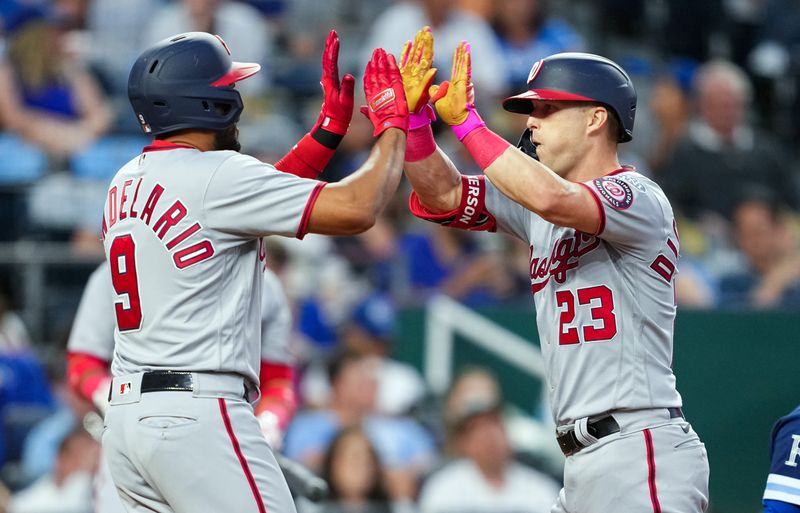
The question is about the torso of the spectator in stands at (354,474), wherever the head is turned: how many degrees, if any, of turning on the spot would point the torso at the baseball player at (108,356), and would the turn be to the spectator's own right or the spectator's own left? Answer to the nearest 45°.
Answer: approximately 45° to the spectator's own right

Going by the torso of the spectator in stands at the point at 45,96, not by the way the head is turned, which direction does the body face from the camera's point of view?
toward the camera

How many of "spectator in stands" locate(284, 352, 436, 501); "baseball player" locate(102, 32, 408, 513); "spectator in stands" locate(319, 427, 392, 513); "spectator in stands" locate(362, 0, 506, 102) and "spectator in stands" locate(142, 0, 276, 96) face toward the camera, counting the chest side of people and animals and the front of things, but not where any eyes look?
4

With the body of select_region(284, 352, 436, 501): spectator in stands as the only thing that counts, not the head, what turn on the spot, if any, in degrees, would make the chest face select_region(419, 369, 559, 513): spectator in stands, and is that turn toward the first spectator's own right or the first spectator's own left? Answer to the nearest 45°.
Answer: approximately 45° to the first spectator's own left

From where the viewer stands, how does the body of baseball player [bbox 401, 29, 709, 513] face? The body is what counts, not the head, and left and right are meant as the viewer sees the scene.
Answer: facing the viewer and to the left of the viewer

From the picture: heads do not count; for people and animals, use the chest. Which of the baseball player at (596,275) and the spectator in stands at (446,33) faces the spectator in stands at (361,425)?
the spectator in stands at (446,33)

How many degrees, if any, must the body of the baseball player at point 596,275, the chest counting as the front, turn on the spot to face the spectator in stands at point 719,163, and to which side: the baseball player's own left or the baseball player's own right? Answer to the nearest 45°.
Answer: approximately 135° to the baseball player's own right

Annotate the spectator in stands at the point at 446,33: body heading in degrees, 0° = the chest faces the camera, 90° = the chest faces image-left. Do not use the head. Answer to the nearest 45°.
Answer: approximately 0°

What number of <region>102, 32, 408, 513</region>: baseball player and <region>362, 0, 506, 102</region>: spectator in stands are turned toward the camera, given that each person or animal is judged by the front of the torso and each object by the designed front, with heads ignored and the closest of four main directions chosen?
1

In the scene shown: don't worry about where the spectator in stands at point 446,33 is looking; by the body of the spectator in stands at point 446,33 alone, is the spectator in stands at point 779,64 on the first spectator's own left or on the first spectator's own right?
on the first spectator's own left

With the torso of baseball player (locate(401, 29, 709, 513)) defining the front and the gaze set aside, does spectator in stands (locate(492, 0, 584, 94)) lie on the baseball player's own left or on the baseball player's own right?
on the baseball player's own right

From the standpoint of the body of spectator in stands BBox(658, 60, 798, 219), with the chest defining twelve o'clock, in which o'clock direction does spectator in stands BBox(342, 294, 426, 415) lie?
spectator in stands BBox(342, 294, 426, 415) is roughly at 1 o'clock from spectator in stands BBox(658, 60, 798, 219).

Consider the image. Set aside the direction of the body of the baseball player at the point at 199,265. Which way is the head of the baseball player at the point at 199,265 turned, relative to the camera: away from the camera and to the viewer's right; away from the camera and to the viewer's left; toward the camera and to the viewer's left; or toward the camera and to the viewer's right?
away from the camera and to the viewer's right

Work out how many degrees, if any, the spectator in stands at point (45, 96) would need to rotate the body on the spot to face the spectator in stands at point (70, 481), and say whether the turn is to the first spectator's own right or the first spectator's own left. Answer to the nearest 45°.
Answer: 0° — they already face them
